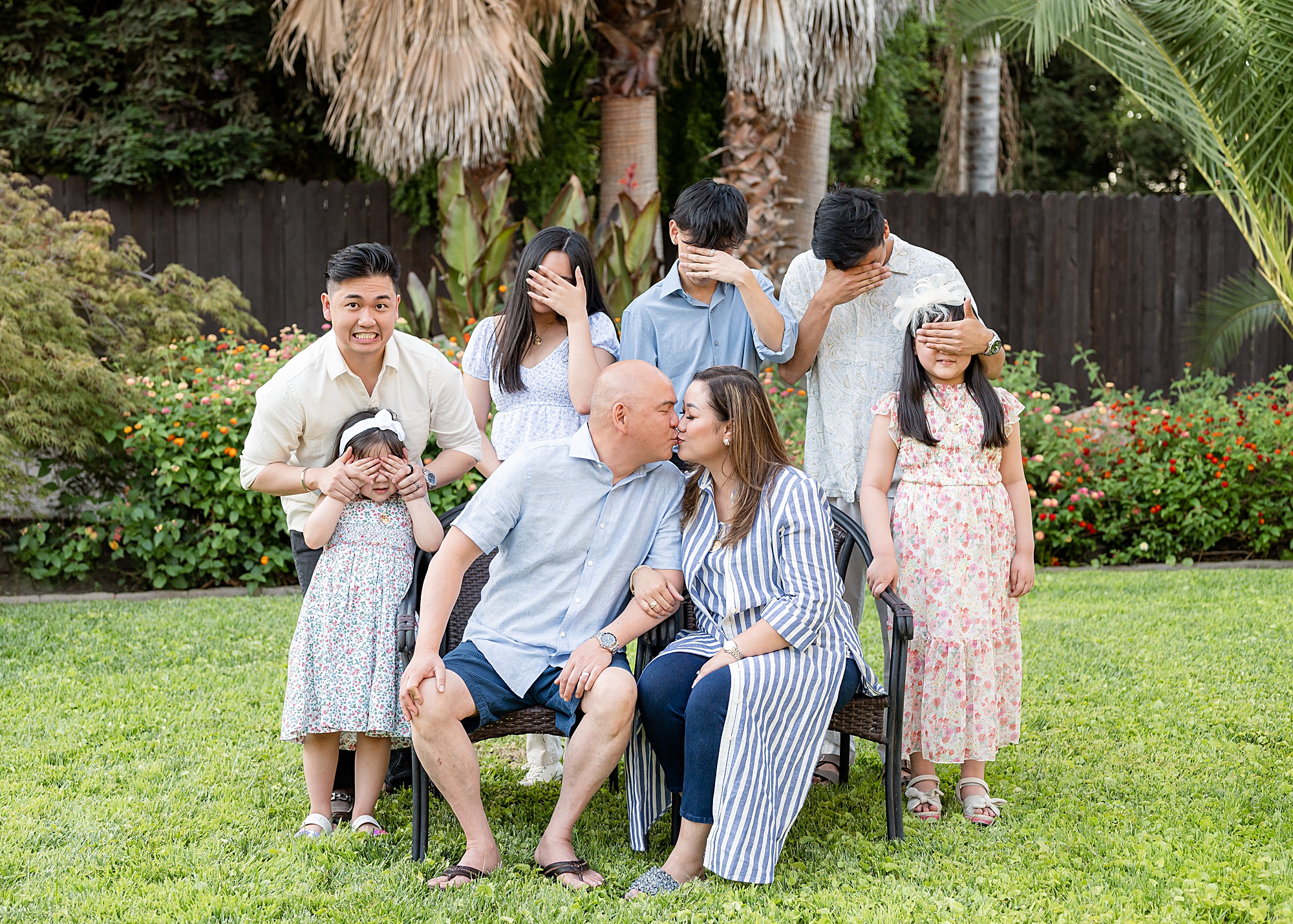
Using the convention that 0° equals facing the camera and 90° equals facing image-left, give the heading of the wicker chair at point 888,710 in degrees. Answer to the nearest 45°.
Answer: approximately 0°

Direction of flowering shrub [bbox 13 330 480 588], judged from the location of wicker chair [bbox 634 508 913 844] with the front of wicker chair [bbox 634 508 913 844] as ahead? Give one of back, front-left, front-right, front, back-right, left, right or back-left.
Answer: back-right

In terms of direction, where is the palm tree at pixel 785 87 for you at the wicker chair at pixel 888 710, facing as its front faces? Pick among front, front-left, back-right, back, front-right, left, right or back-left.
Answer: back

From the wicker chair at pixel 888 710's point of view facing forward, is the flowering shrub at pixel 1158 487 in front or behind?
behind

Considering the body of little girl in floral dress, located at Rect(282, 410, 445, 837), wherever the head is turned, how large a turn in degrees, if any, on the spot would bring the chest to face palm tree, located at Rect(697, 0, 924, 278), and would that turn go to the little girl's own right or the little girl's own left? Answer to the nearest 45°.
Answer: approximately 135° to the little girl's own left

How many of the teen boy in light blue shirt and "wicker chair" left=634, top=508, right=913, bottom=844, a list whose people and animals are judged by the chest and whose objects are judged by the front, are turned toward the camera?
2

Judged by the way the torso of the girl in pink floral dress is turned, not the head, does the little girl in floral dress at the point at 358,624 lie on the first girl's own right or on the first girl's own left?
on the first girl's own right

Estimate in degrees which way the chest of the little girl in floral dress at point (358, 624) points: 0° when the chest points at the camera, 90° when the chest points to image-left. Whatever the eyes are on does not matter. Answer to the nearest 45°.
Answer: approximately 0°
